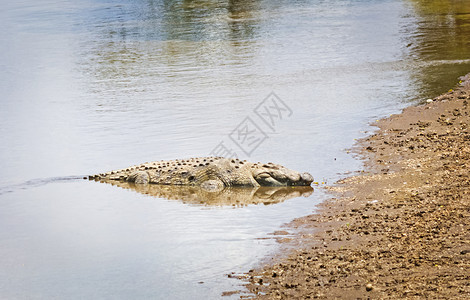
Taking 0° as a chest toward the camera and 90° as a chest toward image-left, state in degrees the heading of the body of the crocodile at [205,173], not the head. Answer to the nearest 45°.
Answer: approximately 270°
